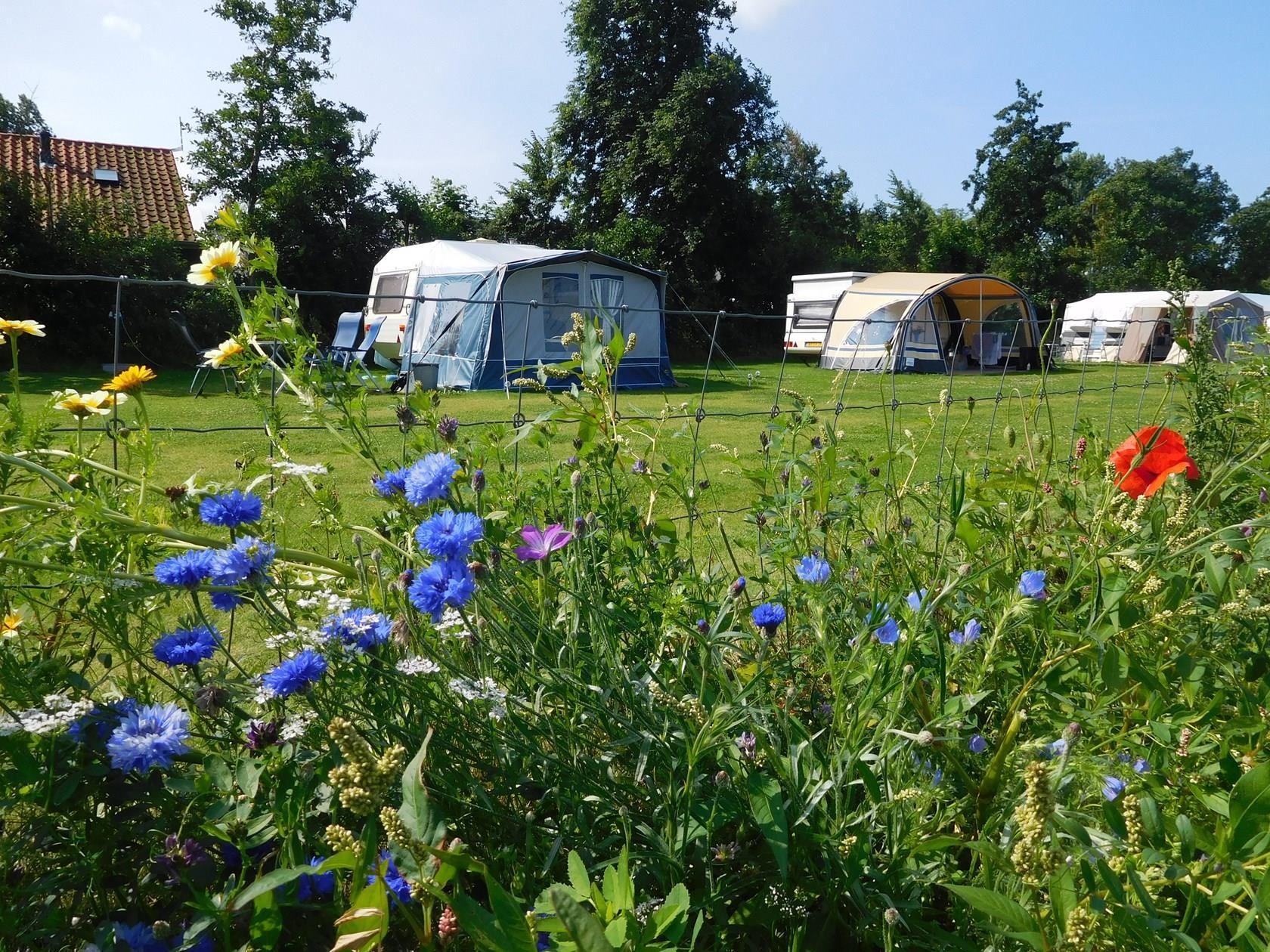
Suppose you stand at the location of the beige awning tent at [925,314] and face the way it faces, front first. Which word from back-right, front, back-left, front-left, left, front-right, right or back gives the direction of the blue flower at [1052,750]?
front-right

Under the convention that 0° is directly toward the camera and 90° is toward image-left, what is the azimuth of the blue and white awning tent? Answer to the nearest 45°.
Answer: approximately 315°

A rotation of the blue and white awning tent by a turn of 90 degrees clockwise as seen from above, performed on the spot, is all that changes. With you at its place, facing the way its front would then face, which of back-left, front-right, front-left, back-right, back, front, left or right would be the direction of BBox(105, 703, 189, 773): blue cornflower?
front-left

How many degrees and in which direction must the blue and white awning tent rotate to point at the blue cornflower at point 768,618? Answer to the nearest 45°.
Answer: approximately 45° to its right

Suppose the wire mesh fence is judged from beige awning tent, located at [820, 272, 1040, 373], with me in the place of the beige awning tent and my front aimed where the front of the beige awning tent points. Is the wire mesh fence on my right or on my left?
on my right

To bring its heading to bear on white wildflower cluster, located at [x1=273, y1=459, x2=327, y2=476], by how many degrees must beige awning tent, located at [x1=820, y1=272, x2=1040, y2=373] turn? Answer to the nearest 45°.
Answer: approximately 45° to its right

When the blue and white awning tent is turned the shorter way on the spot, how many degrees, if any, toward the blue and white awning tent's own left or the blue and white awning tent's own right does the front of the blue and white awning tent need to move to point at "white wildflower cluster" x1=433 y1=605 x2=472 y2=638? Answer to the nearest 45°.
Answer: approximately 45° to the blue and white awning tent's own right

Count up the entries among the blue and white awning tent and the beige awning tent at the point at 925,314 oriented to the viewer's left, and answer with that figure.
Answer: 0

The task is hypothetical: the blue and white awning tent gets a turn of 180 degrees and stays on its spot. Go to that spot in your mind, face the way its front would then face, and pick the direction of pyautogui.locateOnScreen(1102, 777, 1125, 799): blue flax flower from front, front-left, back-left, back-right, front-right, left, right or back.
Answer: back-left

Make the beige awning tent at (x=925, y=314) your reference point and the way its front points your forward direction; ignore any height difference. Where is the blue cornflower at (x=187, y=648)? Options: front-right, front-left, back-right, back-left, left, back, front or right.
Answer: front-right

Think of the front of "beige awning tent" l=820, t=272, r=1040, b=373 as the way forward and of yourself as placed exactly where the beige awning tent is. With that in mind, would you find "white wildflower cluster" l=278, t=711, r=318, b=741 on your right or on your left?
on your right

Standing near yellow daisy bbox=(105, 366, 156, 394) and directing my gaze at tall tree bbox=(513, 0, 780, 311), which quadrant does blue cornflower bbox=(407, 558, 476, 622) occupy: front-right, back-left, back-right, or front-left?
back-right

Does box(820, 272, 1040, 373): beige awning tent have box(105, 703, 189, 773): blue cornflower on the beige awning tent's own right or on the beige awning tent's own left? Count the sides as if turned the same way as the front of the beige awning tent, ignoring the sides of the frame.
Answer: on the beige awning tent's own right
